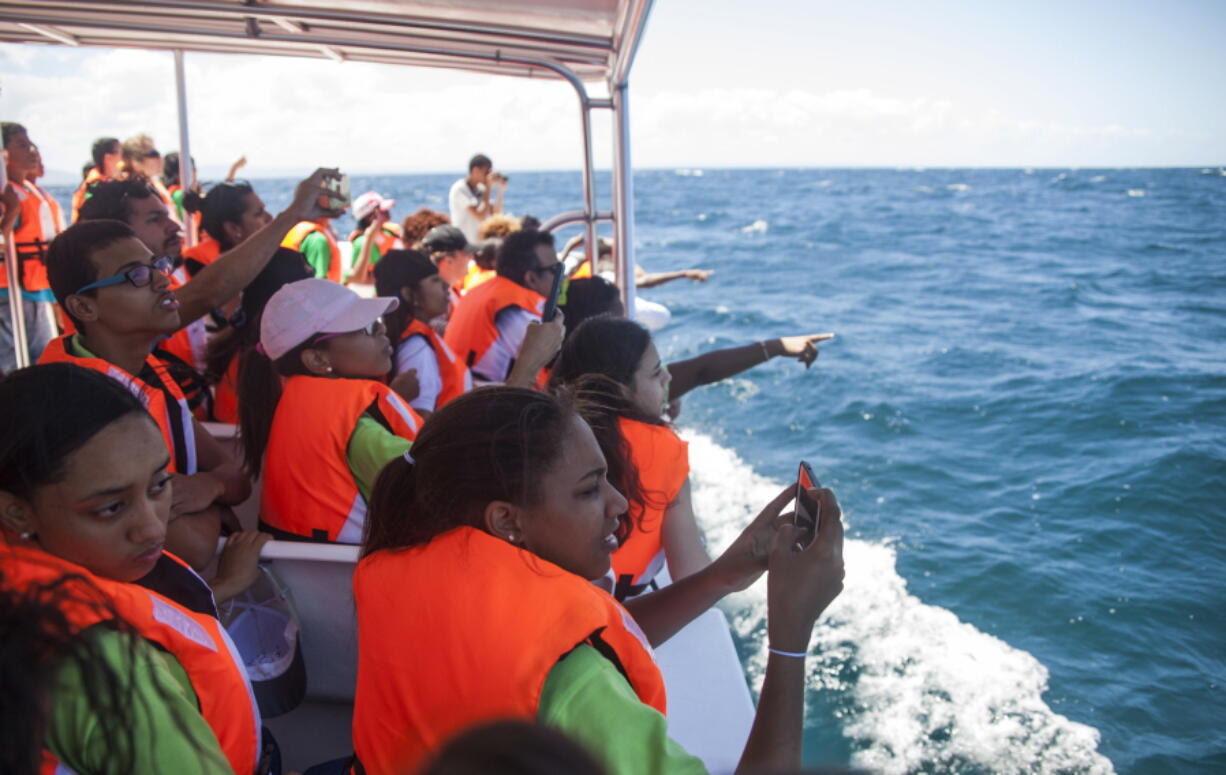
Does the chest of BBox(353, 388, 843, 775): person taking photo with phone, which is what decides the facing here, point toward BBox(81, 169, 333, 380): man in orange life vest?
no

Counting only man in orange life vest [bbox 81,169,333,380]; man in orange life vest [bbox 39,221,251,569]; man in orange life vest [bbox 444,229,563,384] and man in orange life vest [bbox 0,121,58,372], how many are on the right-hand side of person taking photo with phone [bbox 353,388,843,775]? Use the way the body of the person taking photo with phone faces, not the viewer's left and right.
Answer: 0

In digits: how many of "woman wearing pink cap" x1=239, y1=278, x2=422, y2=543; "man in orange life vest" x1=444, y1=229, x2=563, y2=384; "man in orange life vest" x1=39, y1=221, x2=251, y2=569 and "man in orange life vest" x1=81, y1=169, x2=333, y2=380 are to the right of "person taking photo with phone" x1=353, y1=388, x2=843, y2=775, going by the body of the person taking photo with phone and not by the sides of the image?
0

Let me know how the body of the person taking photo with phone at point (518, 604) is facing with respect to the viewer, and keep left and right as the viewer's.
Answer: facing away from the viewer and to the right of the viewer

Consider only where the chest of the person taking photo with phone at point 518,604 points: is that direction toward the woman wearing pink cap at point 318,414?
no

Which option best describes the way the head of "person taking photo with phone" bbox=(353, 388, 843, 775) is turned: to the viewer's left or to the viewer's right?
to the viewer's right

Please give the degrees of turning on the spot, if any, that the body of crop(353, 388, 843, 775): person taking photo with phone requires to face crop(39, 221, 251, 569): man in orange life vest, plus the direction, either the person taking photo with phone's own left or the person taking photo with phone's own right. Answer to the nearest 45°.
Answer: approximately 90° to the person taking photo with phone's own left

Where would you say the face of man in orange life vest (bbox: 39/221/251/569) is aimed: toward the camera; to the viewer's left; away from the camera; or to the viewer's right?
to the viewer's right

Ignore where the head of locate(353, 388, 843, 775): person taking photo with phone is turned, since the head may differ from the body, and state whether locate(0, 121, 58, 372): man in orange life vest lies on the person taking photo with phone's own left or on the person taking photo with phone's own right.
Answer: on the person taking photo with phone's own left

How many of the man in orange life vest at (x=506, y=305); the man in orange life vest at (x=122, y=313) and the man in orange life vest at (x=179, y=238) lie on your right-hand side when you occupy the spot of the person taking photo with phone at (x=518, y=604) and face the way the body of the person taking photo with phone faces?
0

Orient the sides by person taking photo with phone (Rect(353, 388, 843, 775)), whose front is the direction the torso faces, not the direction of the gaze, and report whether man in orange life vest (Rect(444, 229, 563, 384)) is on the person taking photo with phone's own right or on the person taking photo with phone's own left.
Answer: on the person taking photo with phone's own left
